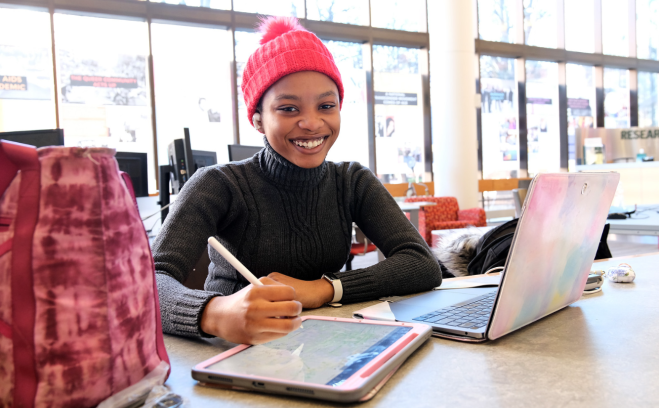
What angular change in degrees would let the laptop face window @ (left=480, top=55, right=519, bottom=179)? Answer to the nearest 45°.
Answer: approximately 45° to its right

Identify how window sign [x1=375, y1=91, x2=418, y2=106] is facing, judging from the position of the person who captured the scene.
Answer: facing the viewer

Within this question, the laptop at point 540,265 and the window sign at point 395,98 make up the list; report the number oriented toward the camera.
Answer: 1

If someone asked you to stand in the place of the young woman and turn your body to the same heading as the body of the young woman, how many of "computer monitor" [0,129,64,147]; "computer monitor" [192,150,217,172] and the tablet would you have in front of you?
1

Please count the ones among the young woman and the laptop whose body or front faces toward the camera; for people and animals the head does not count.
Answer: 1

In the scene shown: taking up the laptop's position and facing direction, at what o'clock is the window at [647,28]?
The window is roughly at 2 o'clock from the laptop.

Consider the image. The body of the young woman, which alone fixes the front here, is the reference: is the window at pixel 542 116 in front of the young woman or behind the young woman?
behind

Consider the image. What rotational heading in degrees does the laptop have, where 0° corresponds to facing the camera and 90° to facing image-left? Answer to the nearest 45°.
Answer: approximately 135°

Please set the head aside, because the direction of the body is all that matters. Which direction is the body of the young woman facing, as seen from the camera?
toward the camera

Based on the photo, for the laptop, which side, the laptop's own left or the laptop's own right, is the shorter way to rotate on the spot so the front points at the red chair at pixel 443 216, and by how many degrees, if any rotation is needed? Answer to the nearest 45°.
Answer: approximately 45° to the laptop's own right
